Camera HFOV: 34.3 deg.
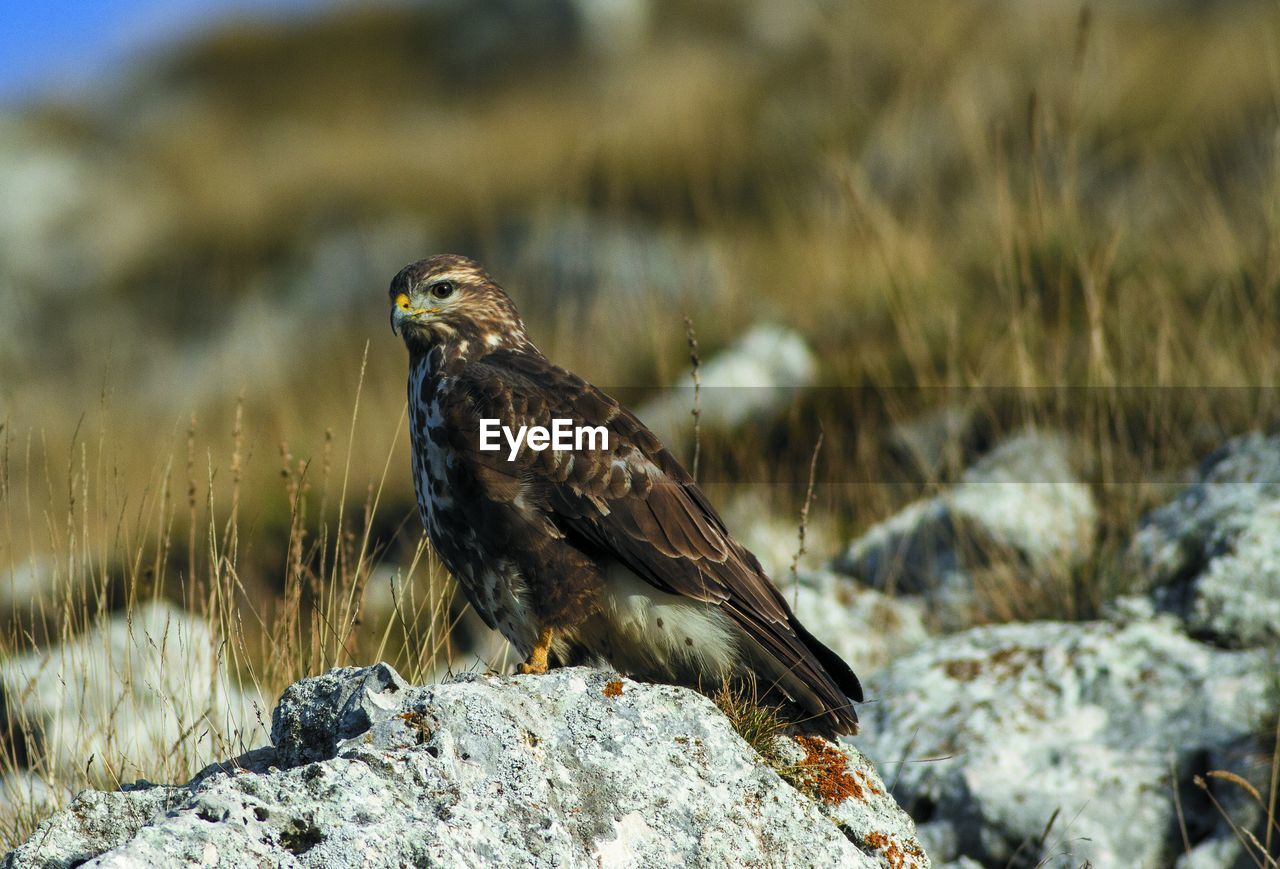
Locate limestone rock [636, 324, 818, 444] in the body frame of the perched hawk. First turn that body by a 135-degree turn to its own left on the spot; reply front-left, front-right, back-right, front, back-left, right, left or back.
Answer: back-left

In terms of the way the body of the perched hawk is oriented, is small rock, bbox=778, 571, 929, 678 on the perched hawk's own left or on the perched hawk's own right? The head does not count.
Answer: on the perched hawk's own right

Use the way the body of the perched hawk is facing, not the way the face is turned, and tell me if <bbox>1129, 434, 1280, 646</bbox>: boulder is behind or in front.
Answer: behind

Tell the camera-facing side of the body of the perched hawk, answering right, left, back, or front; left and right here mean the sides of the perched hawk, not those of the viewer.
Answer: left

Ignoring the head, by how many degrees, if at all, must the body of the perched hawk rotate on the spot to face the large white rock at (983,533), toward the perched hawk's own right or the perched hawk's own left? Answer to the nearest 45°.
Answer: approximately 135° to the perched hawk's own right
